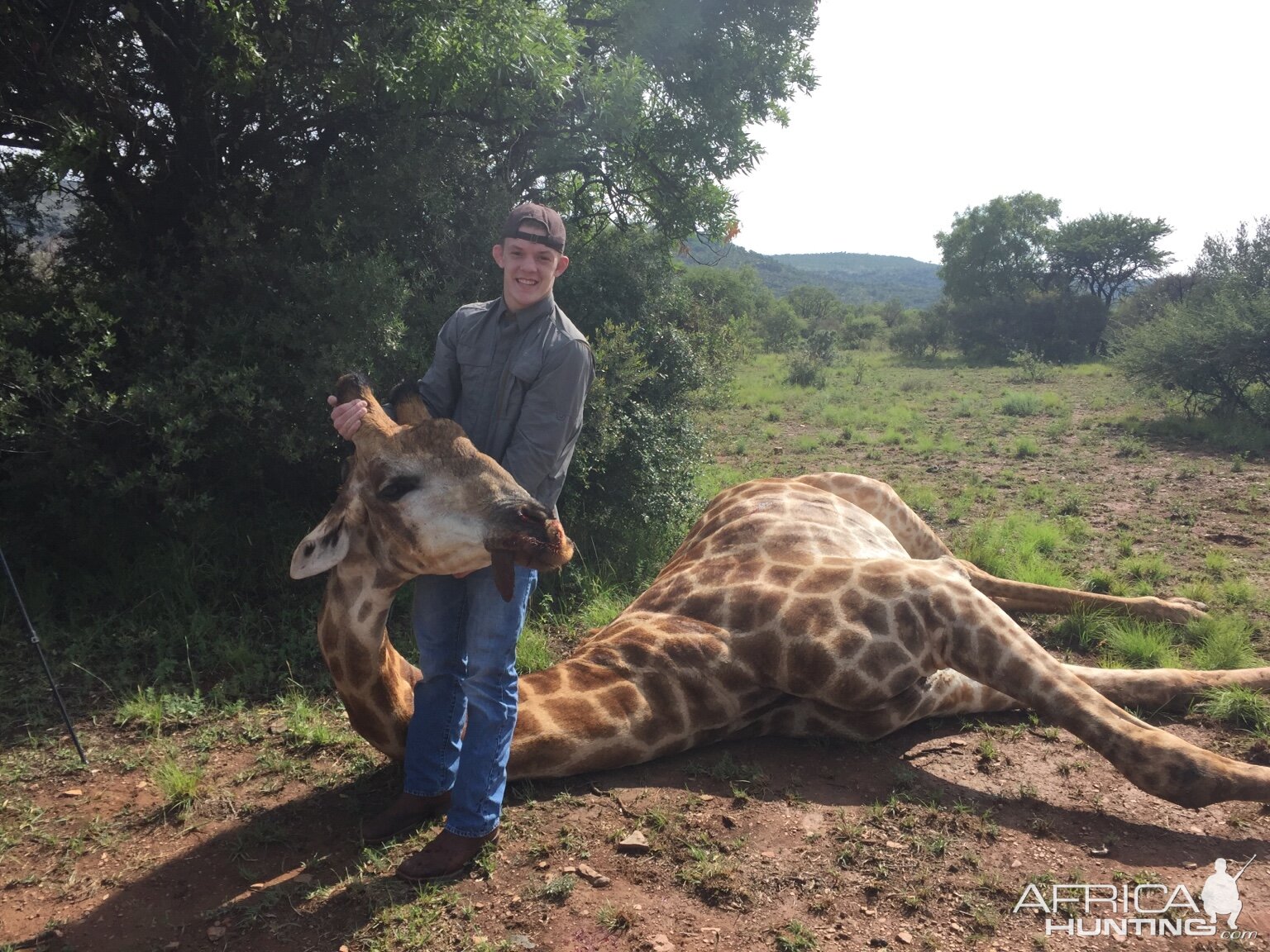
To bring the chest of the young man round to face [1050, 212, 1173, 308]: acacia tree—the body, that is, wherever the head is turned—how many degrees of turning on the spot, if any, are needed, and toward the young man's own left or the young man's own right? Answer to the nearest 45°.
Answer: approximately 180°

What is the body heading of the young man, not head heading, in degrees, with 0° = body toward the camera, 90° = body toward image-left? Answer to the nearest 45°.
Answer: approximately 45°

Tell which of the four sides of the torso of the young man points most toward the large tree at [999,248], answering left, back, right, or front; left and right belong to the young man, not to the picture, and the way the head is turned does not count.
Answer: back

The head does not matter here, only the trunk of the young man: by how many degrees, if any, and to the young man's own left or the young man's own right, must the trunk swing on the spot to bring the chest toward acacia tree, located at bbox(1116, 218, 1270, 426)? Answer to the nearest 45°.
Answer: approximately 180°

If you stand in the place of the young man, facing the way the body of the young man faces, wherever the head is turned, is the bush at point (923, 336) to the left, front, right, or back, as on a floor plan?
back

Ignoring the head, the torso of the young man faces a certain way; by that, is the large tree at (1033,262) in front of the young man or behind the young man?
behind

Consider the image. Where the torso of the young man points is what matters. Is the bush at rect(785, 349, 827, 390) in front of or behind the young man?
behind
